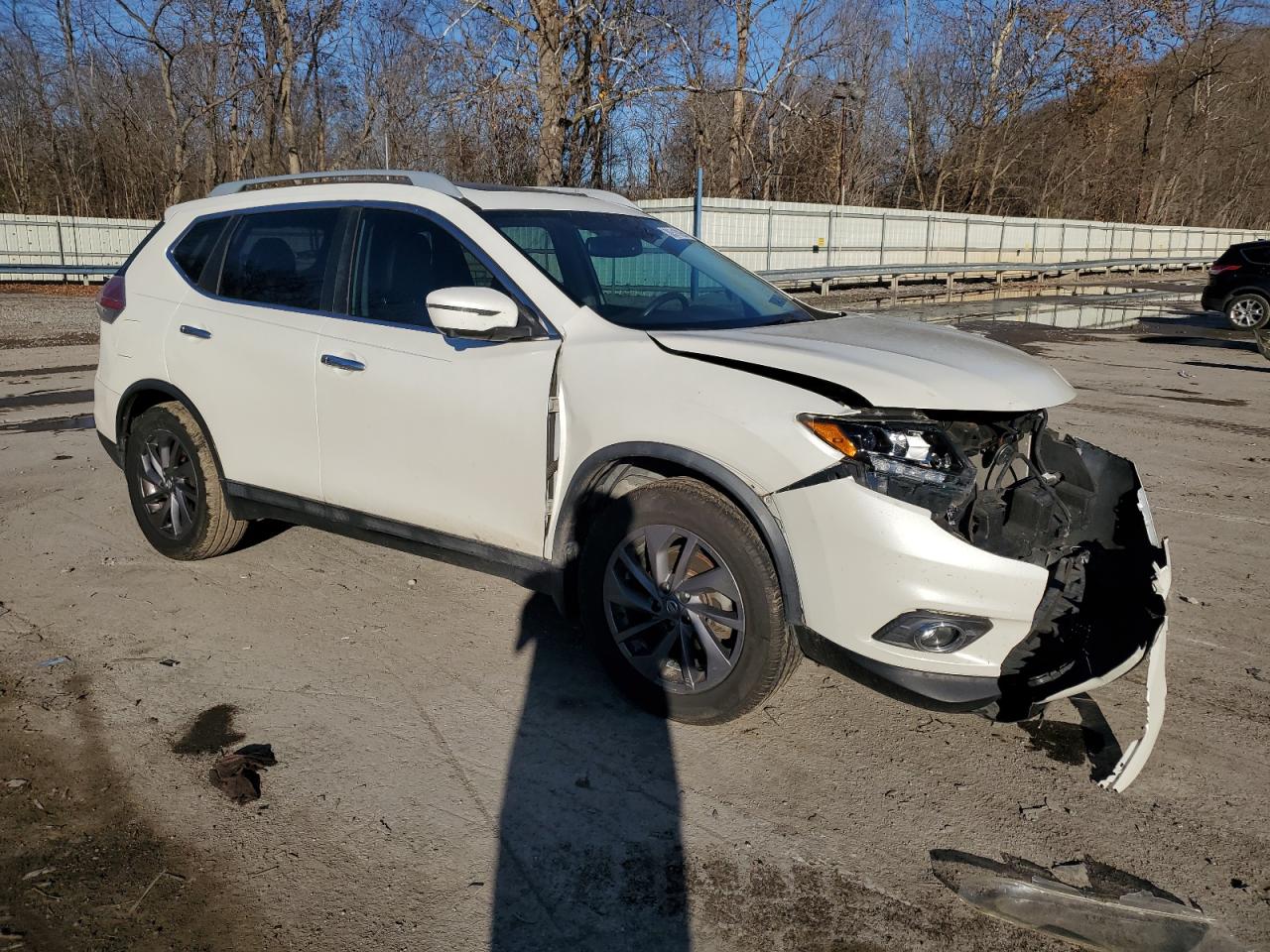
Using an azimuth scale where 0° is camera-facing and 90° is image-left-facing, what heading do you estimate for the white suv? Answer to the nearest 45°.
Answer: approximately 315°

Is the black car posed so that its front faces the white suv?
no

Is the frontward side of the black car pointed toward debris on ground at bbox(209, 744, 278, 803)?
no

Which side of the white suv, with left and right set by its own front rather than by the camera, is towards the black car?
left

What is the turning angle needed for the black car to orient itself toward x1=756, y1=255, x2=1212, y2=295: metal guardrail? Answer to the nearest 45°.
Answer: approximately 135° to its left

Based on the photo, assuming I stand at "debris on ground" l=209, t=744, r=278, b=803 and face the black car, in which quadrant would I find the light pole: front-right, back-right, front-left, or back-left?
front-left

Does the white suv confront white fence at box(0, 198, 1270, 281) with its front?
no

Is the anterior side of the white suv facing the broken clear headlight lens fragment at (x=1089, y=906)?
yes

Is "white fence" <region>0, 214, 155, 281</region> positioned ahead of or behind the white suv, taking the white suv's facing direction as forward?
behind

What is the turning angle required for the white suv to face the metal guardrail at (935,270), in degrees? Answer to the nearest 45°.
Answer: approximately 135° to its left
